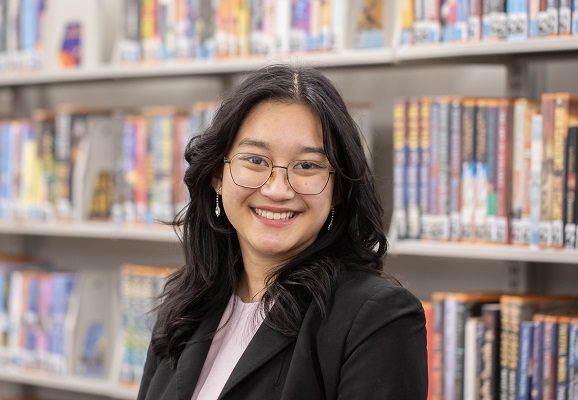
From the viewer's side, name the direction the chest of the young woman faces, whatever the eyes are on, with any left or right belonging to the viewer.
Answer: facing the viewer and to the left of the viewer

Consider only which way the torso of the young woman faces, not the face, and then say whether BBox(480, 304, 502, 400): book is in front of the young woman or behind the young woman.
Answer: behind

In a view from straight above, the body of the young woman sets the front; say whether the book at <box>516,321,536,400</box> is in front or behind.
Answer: behind

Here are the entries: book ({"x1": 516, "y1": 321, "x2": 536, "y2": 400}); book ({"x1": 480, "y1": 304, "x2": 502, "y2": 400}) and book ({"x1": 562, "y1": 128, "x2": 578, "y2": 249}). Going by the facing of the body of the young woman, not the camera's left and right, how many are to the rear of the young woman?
3

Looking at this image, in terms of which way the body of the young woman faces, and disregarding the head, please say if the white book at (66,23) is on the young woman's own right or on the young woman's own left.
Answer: on the young woman's own right

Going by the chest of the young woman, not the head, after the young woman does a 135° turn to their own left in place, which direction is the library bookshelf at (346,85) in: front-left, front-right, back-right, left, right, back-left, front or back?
left

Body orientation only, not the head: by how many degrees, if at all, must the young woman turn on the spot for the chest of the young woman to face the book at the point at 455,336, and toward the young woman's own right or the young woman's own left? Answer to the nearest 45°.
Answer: approximately 180°
